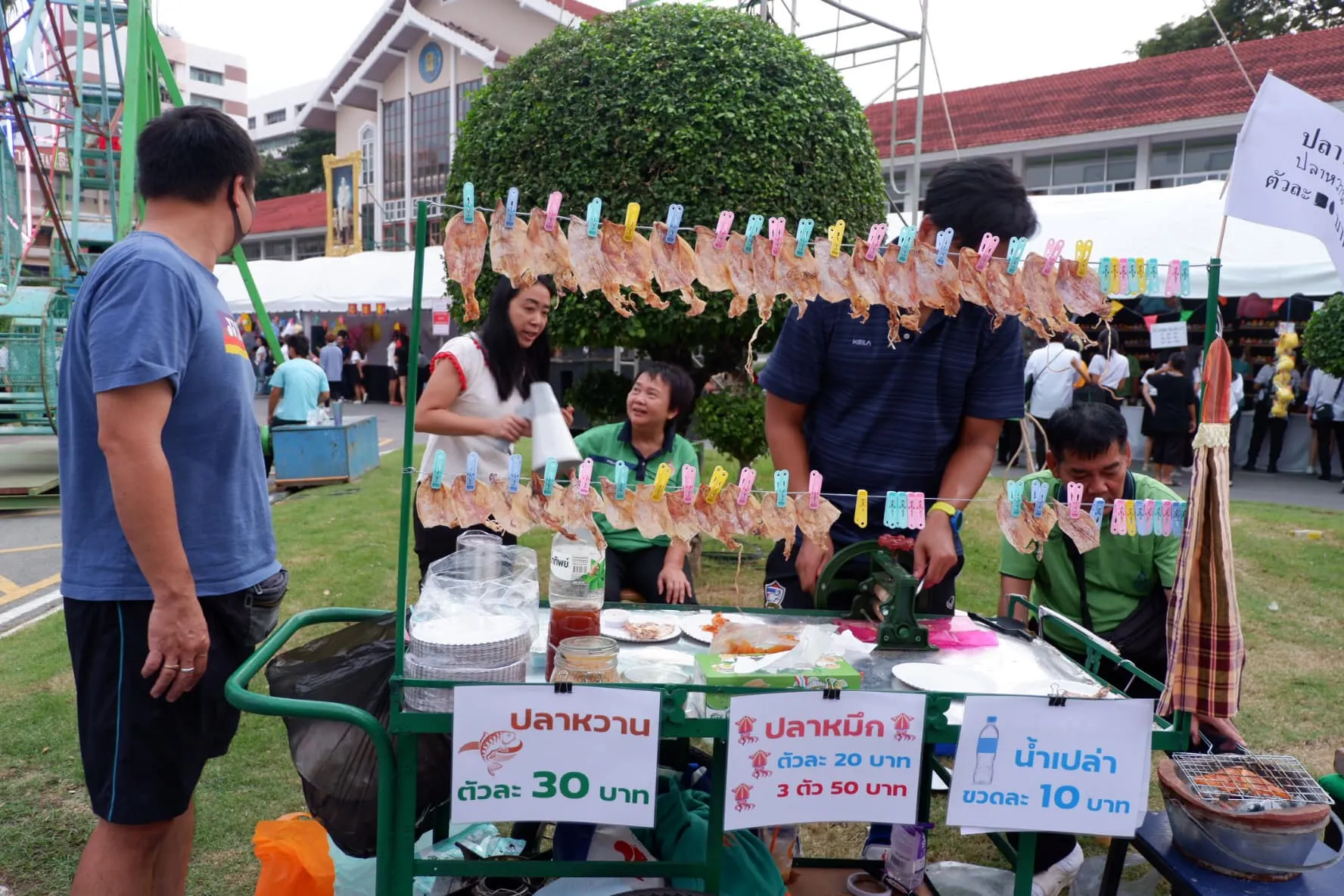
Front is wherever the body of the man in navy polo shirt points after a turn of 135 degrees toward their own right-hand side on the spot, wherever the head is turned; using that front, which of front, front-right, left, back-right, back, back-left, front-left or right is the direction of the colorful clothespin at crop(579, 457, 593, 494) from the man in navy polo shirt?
left

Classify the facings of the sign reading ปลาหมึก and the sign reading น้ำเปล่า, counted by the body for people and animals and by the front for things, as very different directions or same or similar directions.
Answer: same or similar directions

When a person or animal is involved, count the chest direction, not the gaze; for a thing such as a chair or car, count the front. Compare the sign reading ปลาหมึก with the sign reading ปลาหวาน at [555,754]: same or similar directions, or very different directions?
same or similar directions

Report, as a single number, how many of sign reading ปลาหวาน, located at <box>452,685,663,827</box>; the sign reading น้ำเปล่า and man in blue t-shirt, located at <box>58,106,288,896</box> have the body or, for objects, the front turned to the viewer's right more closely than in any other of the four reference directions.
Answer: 1

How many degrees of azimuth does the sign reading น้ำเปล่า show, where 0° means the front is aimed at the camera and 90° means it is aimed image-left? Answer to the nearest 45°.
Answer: approximately 0°

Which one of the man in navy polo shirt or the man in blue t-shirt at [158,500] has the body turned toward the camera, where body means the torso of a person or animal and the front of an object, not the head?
the man in navy polo shirt

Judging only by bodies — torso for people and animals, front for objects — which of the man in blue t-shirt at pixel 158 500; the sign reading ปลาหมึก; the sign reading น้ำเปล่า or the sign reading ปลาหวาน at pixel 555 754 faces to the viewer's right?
the man in blue t-shirt

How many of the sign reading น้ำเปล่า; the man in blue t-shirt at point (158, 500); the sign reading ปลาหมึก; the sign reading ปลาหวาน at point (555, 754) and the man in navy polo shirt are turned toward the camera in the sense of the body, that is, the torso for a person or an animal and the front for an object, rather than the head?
4

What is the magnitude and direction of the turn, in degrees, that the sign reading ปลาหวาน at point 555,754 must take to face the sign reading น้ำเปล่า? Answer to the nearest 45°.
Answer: approximately 90° to its left

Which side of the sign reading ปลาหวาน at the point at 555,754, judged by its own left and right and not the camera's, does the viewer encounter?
front

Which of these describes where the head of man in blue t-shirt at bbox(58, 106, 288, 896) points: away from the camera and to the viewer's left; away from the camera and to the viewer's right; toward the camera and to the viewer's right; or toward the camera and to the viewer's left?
away from the camera and to the viewer's right

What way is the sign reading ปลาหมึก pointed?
toward the camera

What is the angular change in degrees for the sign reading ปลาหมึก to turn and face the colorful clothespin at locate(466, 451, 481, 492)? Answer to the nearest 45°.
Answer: approximately 90° to its right

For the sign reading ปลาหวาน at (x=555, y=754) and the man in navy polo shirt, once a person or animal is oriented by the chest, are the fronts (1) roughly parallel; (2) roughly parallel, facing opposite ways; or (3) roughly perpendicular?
roughly parallel

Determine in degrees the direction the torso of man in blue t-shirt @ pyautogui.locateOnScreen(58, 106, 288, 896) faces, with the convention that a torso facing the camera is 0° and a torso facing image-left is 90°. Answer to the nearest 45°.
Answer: approximately 270°
